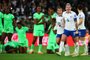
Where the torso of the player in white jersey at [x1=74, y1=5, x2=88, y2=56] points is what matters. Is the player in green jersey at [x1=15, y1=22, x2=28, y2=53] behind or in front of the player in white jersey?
in front

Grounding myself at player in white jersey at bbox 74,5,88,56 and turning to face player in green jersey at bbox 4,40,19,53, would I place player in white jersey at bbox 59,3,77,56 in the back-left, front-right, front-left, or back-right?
front-left

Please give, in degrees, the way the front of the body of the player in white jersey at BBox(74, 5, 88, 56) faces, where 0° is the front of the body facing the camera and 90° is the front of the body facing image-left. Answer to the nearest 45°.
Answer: approximately 90°

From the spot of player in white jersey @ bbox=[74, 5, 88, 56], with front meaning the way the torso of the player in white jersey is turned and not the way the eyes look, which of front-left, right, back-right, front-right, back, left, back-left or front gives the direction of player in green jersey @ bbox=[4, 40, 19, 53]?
front

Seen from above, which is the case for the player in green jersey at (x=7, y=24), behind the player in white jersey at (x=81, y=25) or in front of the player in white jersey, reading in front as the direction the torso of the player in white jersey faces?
in front
